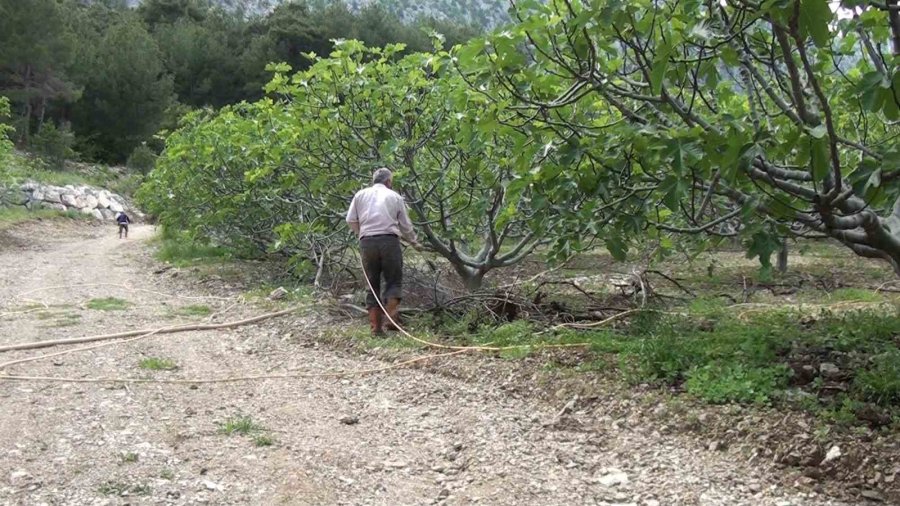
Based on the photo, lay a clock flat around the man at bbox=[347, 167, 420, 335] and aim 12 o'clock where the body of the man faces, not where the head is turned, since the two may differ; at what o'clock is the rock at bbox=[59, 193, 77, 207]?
The rock is roughly at 11 o'clock from the man.

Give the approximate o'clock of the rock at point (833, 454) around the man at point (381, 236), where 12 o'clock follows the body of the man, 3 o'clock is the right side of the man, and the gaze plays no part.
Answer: The rock is roughly at 5 o'clock from the man.

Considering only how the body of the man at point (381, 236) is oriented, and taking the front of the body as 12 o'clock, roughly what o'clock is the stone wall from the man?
The stone wall is roughly at 11 o'clock from the man.

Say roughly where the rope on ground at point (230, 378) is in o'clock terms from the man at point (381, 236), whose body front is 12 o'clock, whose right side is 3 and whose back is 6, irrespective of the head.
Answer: The rope on ground is roughly at 7 o'clock from the man.

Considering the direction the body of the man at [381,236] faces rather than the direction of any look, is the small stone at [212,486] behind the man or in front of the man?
behind

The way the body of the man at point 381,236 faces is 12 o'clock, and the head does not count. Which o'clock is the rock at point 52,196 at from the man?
The rock is roughly at 11 o'clock from the man.

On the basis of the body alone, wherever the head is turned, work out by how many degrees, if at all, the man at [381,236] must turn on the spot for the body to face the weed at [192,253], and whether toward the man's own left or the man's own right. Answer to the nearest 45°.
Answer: approximately 45° to the man's own left

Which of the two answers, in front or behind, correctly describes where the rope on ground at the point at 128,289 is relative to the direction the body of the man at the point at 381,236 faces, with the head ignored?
in front

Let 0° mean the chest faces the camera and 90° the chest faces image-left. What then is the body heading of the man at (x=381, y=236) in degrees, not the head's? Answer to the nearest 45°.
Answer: approximately 180°

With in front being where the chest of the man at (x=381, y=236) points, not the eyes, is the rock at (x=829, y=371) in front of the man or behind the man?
behind

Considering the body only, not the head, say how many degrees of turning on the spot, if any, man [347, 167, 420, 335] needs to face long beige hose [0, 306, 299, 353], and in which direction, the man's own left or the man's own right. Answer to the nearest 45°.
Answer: approximately 90° to the man's own left
